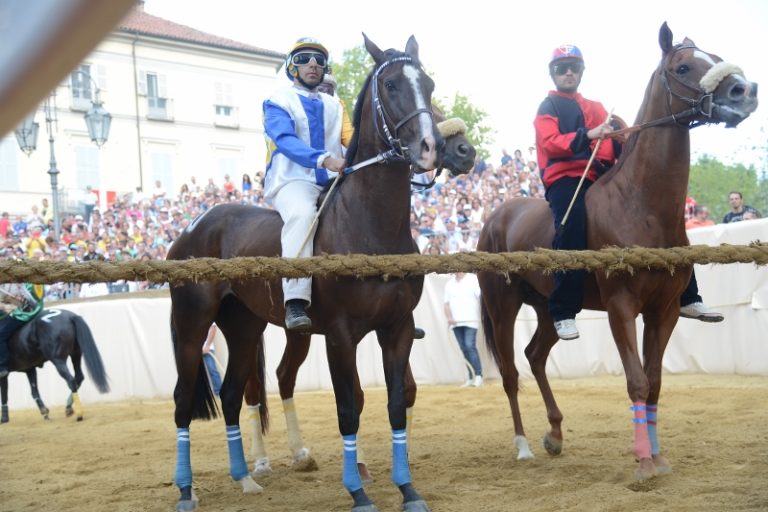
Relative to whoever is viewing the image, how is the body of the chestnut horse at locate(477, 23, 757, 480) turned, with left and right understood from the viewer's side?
facing the viewer and to the right of the viewer

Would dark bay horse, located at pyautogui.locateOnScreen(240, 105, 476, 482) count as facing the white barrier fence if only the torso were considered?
no

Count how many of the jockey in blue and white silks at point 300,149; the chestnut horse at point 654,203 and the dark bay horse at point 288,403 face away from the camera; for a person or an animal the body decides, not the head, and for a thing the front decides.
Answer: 0

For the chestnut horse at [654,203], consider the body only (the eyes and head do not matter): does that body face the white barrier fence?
no

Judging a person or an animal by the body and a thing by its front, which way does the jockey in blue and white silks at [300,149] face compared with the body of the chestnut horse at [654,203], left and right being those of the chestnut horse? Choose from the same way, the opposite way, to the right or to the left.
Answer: the same way

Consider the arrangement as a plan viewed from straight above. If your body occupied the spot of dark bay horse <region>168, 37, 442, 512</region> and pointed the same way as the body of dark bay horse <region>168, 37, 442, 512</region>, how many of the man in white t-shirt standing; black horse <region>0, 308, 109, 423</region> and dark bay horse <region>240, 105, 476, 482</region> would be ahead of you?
0

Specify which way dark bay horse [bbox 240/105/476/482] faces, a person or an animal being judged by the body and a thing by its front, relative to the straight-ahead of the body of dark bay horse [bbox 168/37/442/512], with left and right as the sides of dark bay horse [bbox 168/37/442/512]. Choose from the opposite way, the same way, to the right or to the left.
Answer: the same way

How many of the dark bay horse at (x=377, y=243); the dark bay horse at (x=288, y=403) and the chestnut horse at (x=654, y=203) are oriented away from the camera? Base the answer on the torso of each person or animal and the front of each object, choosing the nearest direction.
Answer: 0

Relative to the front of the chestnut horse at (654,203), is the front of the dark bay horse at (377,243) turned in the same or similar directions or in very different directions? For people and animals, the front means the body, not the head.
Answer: same or similar directions

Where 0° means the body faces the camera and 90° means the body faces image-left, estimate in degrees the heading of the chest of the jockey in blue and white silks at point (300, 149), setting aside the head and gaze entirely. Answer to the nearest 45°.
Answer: approximately 315°

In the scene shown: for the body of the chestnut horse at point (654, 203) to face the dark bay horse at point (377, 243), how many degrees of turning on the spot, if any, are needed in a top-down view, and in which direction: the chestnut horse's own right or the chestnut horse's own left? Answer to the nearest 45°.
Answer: approximately 90° to the chestnut horse's own right

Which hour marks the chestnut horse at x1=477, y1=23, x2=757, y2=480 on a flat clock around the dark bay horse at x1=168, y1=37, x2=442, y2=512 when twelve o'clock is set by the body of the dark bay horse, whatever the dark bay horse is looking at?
The chestnut horse is roughly at 10 o'clock from the dark bay horse.

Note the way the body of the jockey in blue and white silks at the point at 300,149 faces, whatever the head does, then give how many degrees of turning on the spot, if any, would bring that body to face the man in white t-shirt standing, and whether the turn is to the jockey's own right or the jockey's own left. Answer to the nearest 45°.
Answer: approximately 135° to the jockey's own left

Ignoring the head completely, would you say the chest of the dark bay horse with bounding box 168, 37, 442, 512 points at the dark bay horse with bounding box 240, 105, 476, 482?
no

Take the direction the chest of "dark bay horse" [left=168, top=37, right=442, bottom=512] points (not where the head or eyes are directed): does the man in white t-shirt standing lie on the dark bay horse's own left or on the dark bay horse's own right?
on the dark bay horse's own left
